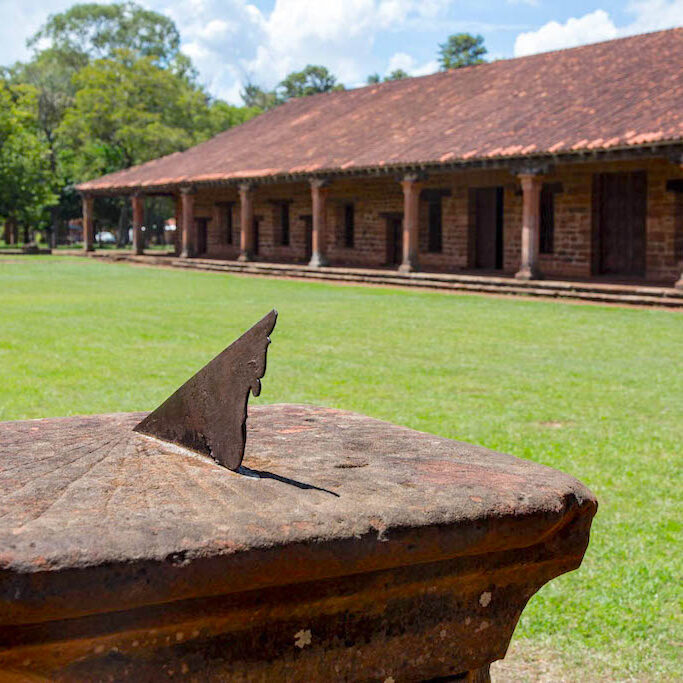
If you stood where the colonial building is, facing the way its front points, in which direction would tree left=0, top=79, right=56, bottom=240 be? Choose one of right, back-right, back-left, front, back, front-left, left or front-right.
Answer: right

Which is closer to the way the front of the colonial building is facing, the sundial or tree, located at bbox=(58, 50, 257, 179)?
the sundial

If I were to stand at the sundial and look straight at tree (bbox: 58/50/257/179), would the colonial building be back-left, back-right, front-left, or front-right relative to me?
front-right

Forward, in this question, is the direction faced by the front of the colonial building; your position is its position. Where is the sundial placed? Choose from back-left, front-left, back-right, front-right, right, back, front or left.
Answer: front-left

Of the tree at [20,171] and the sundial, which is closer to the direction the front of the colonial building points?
the sundial

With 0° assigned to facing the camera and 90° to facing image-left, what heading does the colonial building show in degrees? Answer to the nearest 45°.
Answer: approximately 45°

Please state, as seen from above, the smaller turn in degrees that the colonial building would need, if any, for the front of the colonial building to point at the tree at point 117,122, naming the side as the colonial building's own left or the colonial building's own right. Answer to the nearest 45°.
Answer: approximately 90° to the colonial building's own right
